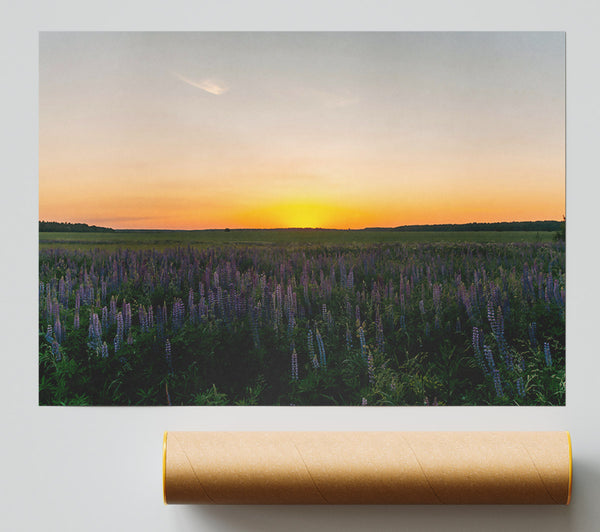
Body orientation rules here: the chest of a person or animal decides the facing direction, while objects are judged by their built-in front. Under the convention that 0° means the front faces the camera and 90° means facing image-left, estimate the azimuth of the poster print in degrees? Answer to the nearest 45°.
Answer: approximately 0°
